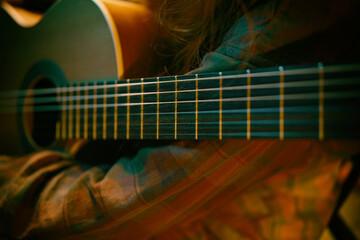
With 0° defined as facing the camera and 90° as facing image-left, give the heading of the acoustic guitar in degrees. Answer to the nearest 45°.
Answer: approximately 45°
